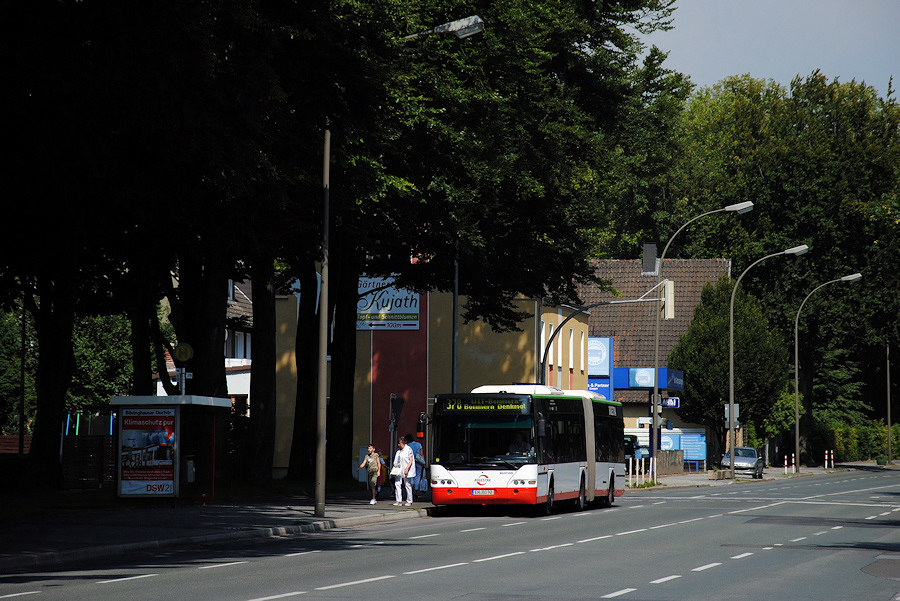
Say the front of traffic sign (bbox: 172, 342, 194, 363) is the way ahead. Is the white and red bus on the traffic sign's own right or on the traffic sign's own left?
on the traffic sign's own left

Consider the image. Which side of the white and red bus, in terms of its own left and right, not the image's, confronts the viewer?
front

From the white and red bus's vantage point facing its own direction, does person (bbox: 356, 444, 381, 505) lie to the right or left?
on its right

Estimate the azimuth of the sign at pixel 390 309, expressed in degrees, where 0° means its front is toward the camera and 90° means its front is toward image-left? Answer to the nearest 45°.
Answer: approximately 0°

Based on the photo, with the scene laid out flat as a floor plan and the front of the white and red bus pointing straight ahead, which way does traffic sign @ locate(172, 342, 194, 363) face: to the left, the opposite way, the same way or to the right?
the same way

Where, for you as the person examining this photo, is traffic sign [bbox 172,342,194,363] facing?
facing the viewer

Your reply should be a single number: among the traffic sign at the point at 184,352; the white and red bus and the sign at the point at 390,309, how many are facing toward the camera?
3

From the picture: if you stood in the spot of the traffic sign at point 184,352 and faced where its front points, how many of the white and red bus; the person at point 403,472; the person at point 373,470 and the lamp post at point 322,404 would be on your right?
0

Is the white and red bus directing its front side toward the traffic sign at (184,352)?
no

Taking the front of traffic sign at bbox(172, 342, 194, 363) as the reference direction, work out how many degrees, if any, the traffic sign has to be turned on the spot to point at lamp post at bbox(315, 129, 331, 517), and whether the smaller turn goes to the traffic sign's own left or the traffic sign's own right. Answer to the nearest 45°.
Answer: approximately 45° to the traffic sign's own left

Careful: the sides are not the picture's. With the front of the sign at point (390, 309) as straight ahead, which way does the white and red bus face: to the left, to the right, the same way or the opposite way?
the same way

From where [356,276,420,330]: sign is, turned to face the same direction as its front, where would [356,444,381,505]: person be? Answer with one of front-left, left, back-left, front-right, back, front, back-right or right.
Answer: front

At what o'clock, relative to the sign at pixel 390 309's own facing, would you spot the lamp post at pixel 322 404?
The lamp post is roughly at 12 o'clock from the sign.
